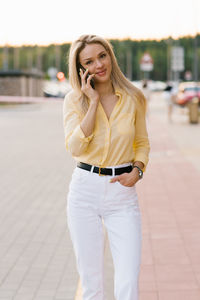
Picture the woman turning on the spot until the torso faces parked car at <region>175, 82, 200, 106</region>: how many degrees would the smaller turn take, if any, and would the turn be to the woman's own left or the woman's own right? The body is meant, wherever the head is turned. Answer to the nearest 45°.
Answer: approximately 180°

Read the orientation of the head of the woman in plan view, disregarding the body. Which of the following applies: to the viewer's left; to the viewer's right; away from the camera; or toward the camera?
toward the camera

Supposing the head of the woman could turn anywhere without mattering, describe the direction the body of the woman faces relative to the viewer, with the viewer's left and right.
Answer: facing the viewer
